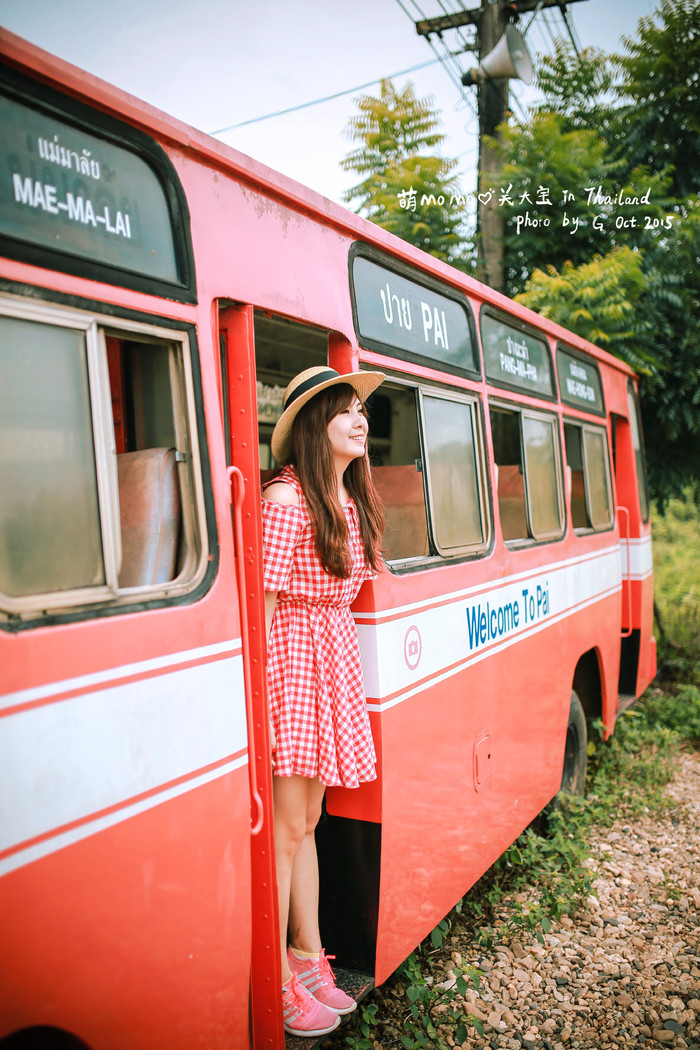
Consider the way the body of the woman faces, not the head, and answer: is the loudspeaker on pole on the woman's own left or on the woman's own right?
on the woman's own left

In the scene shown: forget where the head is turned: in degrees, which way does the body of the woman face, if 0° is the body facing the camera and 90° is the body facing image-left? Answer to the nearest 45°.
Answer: approximately 315°

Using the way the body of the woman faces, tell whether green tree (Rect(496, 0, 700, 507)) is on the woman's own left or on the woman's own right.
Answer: on the woman's own left

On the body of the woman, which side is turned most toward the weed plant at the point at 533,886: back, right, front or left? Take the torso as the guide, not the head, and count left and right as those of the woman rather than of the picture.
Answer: left

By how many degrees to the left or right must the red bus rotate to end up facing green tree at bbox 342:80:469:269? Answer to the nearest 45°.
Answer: approximately 135° to its right

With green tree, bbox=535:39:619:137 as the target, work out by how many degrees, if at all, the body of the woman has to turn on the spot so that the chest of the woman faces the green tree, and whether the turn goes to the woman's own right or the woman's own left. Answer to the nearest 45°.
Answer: approximately 90° to the woman's own left

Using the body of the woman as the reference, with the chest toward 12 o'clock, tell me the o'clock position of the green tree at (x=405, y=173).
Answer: The green tree is roughly at 8 o'clock from the woman.

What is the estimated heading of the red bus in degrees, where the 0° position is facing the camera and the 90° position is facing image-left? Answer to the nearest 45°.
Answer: approximately 45°
